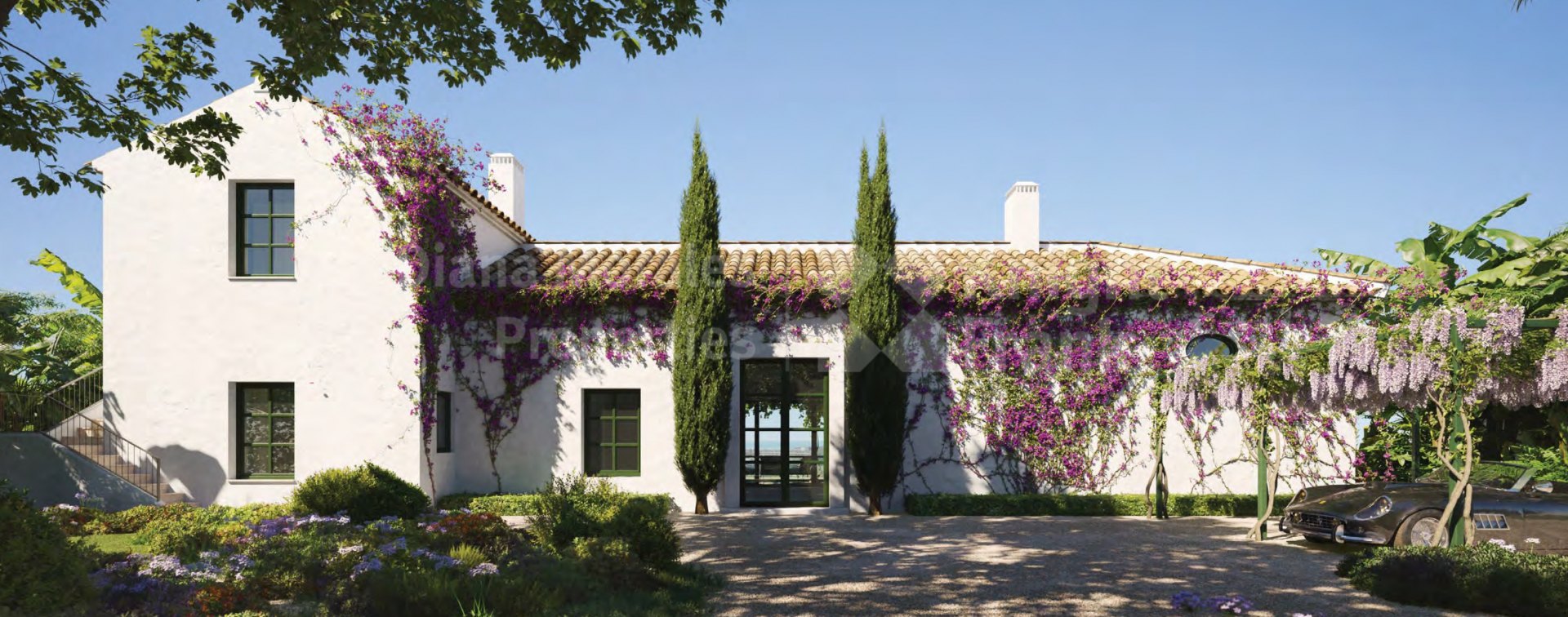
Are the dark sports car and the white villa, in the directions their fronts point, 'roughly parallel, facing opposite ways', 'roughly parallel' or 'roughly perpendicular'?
roughly perpendicular

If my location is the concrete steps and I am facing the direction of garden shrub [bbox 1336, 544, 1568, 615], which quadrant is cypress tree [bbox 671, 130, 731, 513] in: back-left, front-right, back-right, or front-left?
front-left

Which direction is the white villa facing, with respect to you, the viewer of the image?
facing the viewer

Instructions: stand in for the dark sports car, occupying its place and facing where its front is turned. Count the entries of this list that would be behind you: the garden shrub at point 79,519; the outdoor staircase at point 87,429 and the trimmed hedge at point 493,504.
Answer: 0

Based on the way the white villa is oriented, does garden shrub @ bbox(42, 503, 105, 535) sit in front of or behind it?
in front

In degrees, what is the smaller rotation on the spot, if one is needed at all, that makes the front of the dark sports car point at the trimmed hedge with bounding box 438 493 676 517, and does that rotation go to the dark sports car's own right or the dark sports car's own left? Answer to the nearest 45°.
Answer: approximately 45° to the dark sports car's own right

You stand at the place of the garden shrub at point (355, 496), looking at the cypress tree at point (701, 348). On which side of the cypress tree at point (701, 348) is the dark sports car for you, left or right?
right

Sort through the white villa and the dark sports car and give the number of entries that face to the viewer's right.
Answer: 0

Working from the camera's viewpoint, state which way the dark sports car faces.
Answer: facing the viewer and to the left of the viewer
